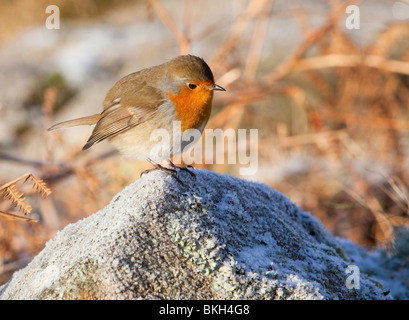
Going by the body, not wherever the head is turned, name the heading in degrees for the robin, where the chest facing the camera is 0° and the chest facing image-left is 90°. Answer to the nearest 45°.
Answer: approximately 270°
